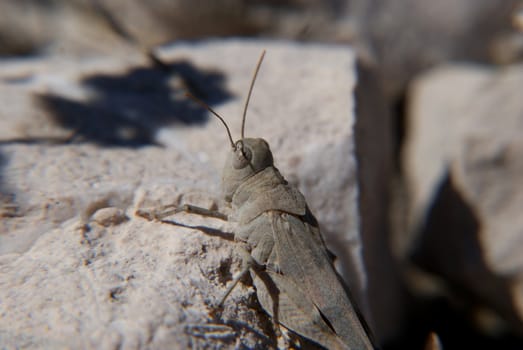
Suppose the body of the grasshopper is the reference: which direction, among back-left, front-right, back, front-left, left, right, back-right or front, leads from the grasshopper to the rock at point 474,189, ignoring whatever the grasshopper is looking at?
right

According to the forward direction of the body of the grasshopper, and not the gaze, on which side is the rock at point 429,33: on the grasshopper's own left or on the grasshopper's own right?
on the grasshopper's own right

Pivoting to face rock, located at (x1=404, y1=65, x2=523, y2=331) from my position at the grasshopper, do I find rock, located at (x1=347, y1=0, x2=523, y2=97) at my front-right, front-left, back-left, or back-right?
front-left

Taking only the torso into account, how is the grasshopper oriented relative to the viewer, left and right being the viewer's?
facing away from the viewer and to the left of the viewer
